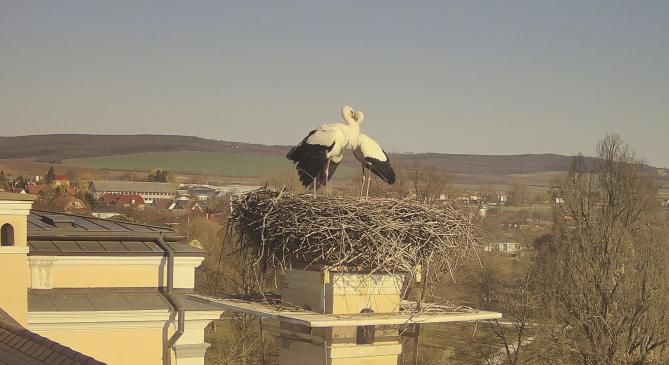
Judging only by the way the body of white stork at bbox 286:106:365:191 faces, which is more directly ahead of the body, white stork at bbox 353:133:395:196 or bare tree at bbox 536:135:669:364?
the white stork

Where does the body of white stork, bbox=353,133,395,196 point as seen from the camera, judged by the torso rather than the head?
to the viewer's left

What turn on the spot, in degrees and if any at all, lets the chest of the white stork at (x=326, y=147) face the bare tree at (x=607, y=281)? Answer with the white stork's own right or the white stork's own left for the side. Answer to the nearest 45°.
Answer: approximately 45° to the white stork's own left

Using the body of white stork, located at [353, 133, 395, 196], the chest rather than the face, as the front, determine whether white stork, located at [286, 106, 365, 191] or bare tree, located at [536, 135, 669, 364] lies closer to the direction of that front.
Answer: the white stork

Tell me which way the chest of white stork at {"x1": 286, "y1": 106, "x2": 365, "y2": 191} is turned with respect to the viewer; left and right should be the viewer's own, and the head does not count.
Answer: facing to the right of the viewer

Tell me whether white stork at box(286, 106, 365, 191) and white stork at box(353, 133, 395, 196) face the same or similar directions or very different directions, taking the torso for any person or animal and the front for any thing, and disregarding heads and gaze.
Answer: very different directions

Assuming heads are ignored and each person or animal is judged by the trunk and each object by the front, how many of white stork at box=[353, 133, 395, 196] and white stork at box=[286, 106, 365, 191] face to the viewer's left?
1

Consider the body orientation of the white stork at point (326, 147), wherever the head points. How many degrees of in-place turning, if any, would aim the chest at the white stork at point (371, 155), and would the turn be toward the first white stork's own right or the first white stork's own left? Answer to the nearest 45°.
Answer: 0° — it already faces it
